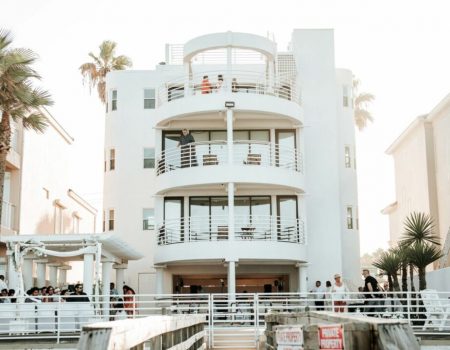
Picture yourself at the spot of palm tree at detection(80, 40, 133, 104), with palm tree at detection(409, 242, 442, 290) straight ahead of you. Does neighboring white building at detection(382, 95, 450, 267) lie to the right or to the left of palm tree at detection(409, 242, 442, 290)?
left

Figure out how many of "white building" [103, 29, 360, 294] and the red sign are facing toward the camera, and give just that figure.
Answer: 2

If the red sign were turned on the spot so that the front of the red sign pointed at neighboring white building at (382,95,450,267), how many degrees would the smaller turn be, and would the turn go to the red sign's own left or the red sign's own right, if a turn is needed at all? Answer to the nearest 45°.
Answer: approximately 180°

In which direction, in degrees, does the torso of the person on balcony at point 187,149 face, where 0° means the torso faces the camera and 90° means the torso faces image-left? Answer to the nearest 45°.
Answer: approximately 0°

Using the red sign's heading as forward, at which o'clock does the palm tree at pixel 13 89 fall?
The palm tree is roughly at 5 o'clock from the red sign.

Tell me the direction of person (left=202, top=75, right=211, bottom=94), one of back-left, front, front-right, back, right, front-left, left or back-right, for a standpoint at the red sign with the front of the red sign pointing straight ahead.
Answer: back

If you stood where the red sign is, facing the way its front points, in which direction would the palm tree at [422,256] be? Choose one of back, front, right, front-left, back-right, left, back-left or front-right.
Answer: back

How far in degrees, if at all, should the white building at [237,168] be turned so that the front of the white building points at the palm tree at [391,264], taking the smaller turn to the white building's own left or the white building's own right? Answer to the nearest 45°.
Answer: approximately 45° to the white building's own left
